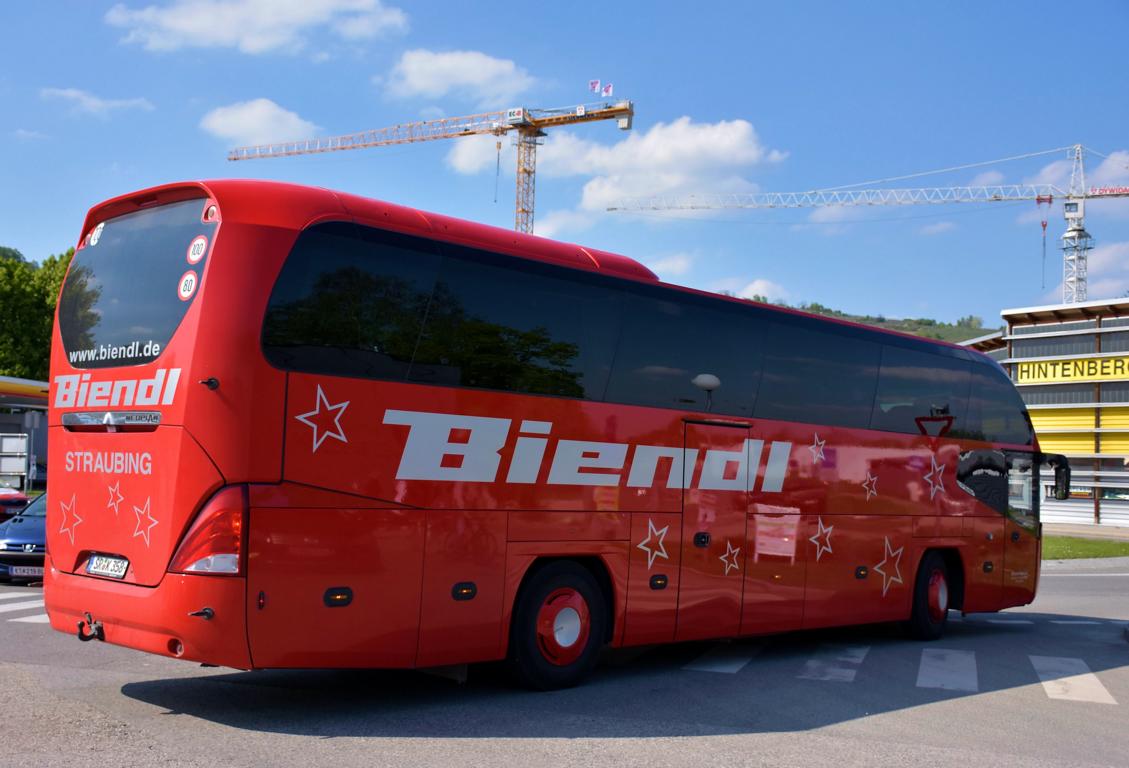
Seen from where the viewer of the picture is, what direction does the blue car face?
facing the viewer and to the left of the viewer

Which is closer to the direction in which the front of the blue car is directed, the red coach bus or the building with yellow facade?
the red coach bus

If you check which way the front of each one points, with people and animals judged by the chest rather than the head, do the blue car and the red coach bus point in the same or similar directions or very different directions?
very different directions

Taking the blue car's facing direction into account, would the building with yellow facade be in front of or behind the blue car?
behind

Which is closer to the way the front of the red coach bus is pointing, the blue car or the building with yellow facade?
the building with yellow facade

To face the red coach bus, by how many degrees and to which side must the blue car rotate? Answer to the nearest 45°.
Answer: approximately 45° to its left

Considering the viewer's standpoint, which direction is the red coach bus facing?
facing away from the viewer and to the right of the viewer

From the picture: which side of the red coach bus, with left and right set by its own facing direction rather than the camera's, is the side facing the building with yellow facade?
front
